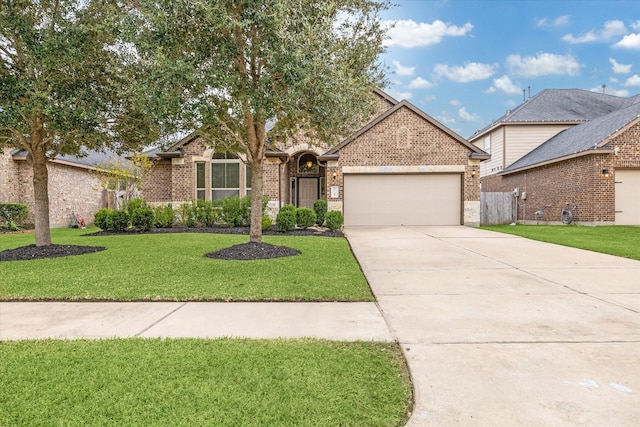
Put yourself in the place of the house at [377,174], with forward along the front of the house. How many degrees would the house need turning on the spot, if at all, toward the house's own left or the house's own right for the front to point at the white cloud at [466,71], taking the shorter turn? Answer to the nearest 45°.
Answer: approximately 135° to the house's own left

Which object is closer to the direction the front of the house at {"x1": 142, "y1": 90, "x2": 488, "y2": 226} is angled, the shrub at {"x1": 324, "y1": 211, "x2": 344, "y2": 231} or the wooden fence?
the shrub

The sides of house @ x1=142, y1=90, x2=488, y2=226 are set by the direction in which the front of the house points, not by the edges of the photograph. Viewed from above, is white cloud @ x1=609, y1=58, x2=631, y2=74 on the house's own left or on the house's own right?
on the house's own left

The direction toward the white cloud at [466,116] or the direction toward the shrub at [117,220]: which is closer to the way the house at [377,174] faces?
the shrub

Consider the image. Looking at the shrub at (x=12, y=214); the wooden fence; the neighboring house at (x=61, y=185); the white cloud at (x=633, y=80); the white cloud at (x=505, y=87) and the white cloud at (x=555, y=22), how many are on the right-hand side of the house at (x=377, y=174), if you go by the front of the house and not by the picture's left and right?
2

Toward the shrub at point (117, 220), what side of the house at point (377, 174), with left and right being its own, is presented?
right

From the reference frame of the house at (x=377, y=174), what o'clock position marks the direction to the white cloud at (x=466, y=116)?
The white cloud is roughly at 7 o'clock from the house.

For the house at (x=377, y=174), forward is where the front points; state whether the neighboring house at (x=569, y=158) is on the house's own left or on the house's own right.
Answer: on the house's own left

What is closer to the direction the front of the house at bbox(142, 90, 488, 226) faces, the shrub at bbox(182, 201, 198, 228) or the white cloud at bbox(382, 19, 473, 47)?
the shrub

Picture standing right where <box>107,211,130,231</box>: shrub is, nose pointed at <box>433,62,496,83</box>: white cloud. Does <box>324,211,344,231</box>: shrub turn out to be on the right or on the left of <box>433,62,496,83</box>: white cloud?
right

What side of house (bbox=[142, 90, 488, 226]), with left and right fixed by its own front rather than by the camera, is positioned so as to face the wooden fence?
left

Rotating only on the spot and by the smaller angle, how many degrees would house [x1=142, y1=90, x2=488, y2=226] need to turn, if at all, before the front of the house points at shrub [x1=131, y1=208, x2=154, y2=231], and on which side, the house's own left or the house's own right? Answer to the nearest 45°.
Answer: approximately 90° to the house's own right

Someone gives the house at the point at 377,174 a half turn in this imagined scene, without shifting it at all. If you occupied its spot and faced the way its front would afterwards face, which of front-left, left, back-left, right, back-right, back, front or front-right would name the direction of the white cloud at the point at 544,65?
front-right

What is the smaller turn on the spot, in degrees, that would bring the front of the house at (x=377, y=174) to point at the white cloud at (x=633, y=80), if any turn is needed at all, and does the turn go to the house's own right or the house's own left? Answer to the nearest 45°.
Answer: approximately 135° to the house's own left

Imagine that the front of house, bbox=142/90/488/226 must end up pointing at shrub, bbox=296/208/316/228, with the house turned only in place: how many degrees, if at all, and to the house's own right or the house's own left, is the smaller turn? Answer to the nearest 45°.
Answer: approximately 45° to the house's own right

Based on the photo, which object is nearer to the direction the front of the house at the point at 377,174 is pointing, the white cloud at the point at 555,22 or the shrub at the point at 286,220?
the shrub

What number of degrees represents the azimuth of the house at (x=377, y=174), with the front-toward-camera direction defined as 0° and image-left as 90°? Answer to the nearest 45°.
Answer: approximately 0°
